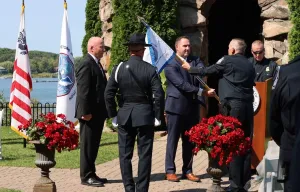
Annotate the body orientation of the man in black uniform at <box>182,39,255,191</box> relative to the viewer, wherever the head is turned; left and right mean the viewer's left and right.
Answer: facing away from the viewer and to the left of the viewer

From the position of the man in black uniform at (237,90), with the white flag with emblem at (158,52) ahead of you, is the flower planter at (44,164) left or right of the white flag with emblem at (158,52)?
left

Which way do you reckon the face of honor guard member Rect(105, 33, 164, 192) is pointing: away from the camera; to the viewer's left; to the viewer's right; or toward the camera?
away from the camera

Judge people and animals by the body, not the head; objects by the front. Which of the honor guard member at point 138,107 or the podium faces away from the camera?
the honor guard member

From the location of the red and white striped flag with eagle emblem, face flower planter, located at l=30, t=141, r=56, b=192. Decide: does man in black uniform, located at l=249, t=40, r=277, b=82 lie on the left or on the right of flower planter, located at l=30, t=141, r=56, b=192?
left

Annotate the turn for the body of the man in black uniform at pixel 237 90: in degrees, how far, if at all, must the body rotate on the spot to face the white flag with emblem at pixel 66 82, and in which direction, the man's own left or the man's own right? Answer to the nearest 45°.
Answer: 0° — they already face it

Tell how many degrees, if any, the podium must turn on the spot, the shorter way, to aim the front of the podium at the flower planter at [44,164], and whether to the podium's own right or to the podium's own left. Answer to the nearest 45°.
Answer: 0° — it already faces it

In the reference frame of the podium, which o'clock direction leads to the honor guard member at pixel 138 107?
The honor guard member is roughly at 12 o'clock from the podium.

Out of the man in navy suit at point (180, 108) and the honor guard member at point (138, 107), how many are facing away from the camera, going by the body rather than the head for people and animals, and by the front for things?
1

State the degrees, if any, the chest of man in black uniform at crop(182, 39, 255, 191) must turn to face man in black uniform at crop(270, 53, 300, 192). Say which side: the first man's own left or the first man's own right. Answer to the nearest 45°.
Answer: approximately 135° to the first man's own left

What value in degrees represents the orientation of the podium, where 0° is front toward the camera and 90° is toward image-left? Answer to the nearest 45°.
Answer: approximately 45°

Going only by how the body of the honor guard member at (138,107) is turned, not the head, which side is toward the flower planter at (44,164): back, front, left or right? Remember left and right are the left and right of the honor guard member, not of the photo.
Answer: left

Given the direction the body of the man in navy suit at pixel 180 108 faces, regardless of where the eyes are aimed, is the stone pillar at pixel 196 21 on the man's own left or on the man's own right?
on the man's own left
